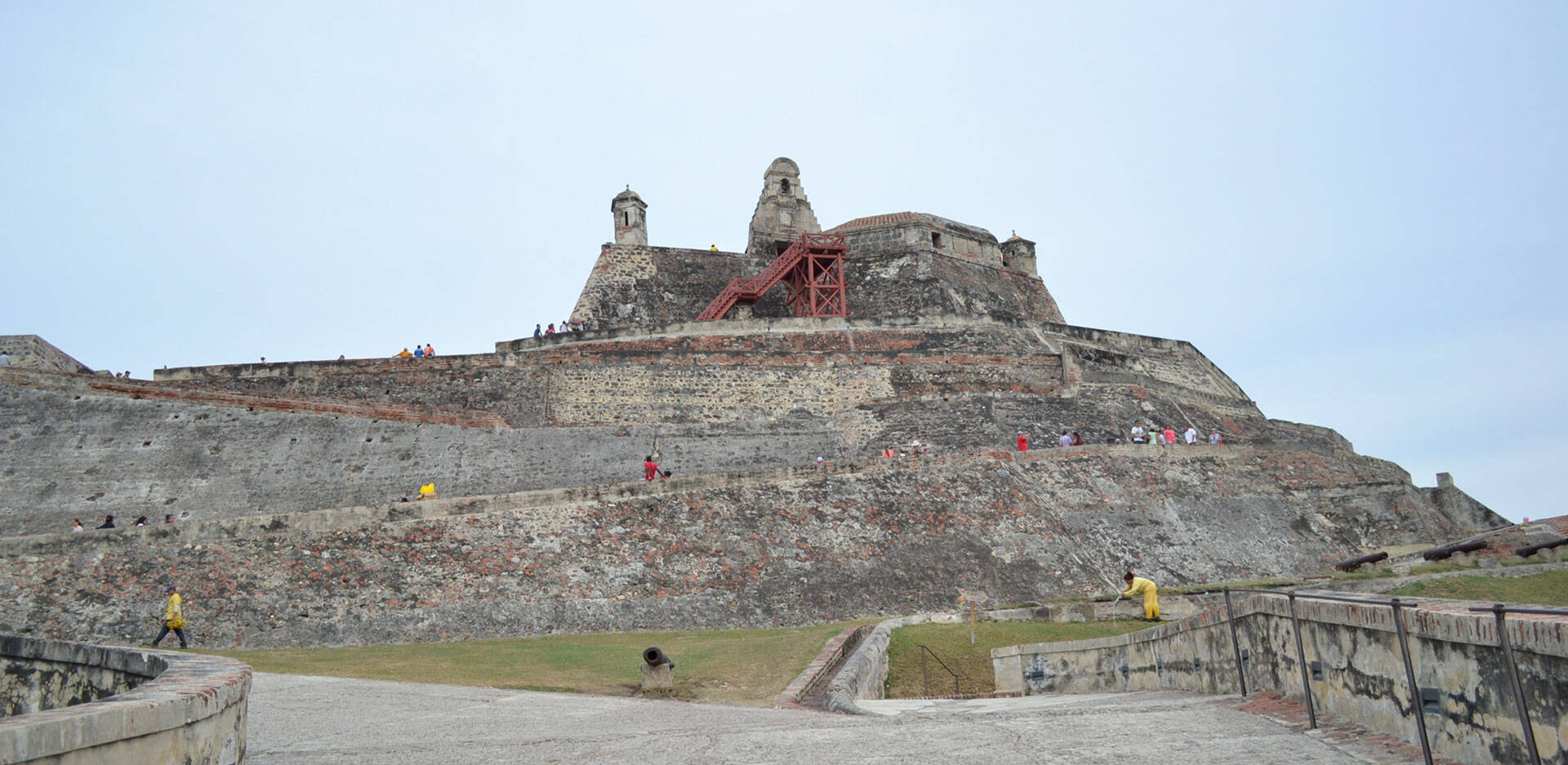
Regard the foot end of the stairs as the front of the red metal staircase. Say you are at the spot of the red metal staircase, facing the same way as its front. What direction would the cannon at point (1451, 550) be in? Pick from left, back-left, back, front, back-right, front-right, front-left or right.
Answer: back-left

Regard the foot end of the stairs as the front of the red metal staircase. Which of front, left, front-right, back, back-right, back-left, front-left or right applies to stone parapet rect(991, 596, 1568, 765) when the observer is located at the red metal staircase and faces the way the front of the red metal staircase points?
left

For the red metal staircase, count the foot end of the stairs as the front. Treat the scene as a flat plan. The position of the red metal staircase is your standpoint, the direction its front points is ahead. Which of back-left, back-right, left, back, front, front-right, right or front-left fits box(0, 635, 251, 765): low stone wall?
left

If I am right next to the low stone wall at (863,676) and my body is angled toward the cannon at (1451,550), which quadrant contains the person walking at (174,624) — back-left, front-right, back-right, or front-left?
back-left

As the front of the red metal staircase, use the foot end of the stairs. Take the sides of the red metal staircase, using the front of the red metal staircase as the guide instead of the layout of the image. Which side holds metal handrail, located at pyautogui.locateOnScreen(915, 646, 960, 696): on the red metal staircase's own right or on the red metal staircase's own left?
on the red metal staircase's own left

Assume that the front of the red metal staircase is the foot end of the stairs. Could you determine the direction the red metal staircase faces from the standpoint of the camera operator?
facing to the left of the viewer
